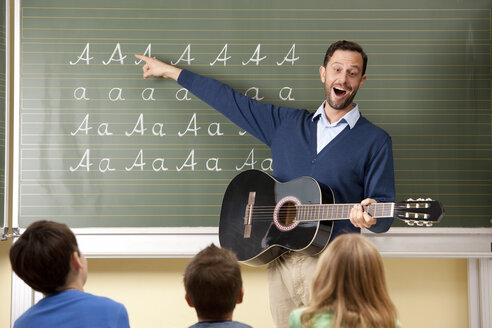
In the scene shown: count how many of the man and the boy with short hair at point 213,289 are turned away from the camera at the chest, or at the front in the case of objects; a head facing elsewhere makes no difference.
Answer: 1

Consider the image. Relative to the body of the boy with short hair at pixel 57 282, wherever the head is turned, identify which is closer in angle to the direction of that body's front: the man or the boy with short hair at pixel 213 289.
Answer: the man

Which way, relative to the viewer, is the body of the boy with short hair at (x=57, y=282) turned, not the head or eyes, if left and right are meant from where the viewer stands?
facing away from the viewer and to the right of the viewer

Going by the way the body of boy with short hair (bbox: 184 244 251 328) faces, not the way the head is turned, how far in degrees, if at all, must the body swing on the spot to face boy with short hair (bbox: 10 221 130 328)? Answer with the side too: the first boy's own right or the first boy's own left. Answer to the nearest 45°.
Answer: approximately 90° to the first boy's own left

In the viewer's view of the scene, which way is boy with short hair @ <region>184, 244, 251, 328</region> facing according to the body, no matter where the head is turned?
away from the camera

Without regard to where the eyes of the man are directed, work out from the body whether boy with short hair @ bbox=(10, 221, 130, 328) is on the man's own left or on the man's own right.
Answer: on the man's own right

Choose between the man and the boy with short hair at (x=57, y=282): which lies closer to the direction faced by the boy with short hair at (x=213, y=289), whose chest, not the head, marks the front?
the man

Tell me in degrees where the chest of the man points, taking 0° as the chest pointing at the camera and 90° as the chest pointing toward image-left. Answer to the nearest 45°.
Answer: approximately 0°

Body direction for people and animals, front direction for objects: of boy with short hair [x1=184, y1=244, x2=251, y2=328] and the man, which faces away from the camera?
the boy with short hair
